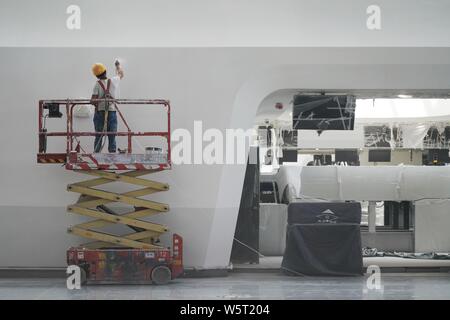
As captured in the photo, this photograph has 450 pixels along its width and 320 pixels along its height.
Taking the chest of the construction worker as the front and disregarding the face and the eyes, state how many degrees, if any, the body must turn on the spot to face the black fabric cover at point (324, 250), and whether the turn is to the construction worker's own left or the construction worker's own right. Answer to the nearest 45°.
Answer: approximately 90° to the construction worker's own right

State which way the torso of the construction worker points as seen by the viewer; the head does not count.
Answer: away from the camera

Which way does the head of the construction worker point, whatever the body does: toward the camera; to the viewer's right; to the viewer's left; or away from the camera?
away from the camera

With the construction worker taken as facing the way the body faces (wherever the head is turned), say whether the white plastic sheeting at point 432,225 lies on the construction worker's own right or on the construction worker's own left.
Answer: on the construction worker's own right

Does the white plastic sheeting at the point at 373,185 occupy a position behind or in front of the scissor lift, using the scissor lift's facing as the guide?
behind

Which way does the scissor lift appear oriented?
to the viewer's left

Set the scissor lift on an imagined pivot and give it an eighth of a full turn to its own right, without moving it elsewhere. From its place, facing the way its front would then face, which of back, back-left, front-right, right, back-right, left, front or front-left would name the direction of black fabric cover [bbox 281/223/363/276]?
back-right
